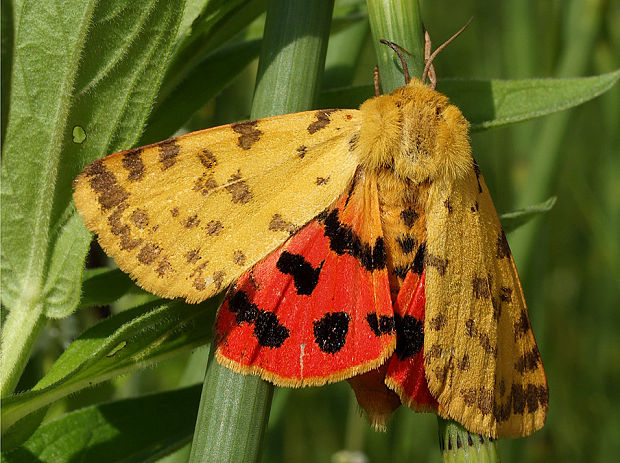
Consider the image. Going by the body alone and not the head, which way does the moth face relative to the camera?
away from the camera

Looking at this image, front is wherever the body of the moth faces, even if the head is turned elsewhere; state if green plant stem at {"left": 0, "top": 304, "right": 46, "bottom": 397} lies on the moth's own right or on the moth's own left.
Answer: on the moth's own left

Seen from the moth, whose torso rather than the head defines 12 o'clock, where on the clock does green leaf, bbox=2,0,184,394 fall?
The green leaf is roughly at 8 o'clock from the moth.
